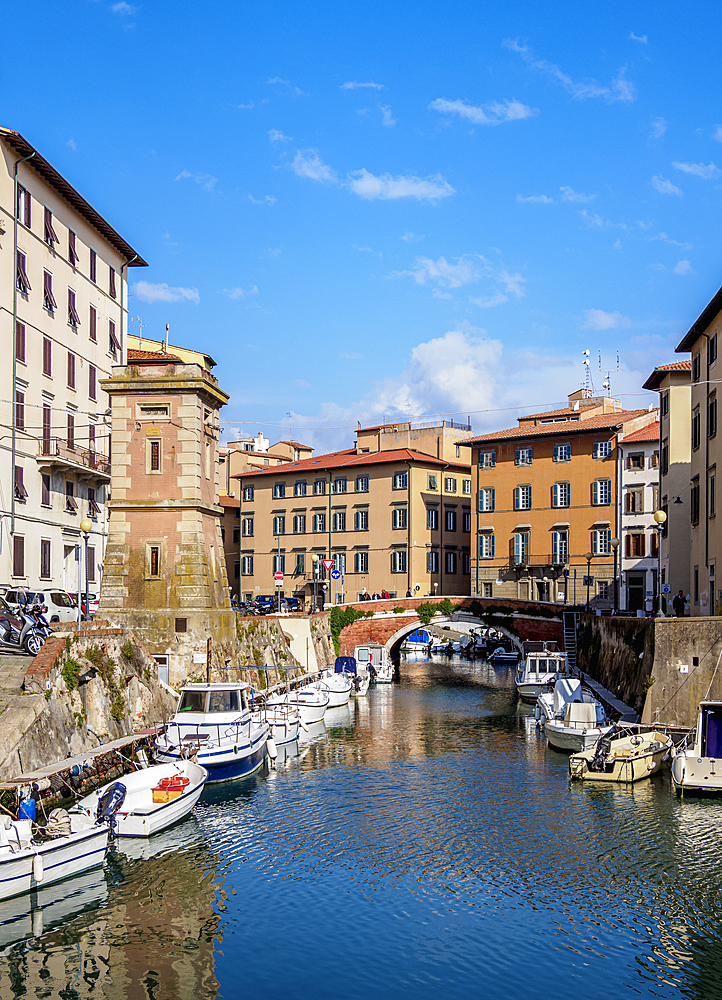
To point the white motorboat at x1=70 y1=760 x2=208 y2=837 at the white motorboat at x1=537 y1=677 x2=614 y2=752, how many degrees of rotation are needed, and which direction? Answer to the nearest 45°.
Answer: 0° — it already faces it

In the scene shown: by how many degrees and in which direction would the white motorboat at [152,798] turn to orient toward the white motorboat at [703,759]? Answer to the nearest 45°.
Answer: approximately 45° to its right

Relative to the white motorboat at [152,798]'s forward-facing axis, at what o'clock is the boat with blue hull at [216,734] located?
The boat with blue hull is roughly at 11 o'clock from the white motorboat.

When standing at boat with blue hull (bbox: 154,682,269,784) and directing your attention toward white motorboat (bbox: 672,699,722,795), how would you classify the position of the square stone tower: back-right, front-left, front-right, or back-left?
back-left

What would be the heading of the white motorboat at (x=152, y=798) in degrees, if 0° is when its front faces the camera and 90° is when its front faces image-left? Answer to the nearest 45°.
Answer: approximately 225°

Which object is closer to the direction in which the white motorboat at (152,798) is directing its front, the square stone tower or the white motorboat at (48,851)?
the square stone tower

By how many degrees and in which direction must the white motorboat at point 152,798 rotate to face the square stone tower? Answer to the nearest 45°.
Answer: approximately 45° to its left
